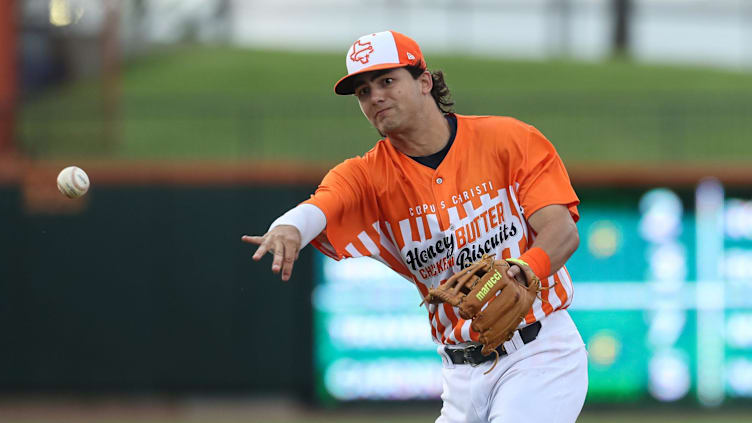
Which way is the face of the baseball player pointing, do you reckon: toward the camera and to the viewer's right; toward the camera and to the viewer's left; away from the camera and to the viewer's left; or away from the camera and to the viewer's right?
toward the camera and to the viewer's left

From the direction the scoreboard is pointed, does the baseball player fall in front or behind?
in front

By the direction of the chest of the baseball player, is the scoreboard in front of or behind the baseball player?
behind

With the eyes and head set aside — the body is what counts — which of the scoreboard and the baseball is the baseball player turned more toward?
the baseball

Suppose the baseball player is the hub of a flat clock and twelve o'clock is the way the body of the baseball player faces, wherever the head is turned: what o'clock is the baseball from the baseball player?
The baseball is roughly at 2 o'clock from the baseball player.

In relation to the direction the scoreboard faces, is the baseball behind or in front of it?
in front

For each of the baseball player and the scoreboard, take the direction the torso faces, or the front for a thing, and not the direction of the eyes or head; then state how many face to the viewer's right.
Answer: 0
